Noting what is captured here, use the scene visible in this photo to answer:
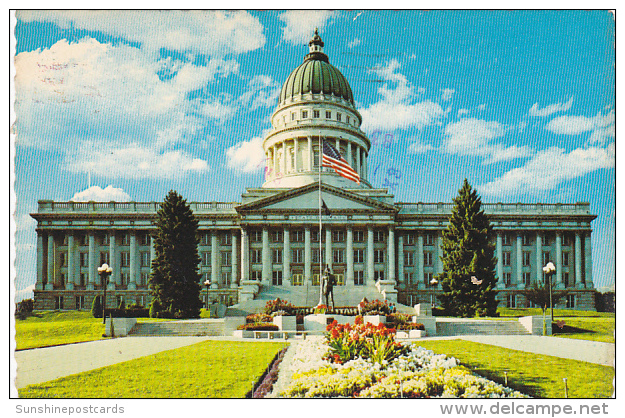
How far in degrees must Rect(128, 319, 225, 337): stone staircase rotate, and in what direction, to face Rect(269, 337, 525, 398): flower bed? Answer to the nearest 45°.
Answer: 0° — it already faces it

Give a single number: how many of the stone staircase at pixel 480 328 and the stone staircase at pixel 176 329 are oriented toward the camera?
2

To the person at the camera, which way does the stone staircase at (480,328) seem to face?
facing the viewer

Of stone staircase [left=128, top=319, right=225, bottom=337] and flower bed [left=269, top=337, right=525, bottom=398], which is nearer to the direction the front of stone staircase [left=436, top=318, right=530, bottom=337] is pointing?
the flower bed

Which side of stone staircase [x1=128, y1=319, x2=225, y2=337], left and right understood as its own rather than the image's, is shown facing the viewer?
front

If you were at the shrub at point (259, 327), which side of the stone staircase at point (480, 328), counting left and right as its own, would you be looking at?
right

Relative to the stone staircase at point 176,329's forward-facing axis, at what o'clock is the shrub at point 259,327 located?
The shrub is roughly at 10 o'clock from the stone staircase.

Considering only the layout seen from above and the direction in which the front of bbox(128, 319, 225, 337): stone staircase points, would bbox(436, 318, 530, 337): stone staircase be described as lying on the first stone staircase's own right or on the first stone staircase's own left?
on the first stone staircase's own left

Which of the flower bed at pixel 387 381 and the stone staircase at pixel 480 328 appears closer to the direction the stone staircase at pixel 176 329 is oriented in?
the flower bed

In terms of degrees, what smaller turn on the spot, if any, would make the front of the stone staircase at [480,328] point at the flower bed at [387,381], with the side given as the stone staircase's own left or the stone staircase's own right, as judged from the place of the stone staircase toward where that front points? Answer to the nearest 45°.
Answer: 0° — it already faces it

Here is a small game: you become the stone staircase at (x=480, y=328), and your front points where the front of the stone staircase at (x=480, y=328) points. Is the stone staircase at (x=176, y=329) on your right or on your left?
on your right
